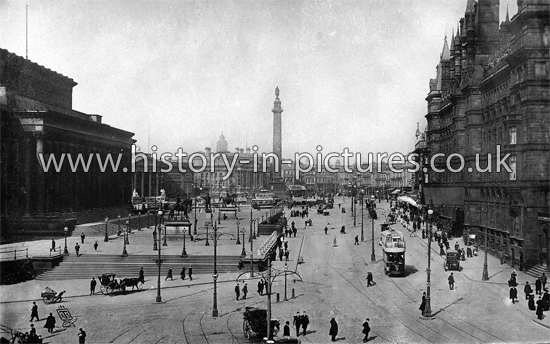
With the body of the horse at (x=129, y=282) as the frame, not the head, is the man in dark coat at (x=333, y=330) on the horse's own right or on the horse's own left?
on the horse's own right

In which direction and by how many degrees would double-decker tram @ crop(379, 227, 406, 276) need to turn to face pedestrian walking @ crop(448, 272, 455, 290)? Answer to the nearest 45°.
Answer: approximately 45° to its left

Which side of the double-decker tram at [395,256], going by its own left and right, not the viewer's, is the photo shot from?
front

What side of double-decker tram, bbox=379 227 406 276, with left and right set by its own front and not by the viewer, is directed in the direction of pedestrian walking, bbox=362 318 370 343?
front

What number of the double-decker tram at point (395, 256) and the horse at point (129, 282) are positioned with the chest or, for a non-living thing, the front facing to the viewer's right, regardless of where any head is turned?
1

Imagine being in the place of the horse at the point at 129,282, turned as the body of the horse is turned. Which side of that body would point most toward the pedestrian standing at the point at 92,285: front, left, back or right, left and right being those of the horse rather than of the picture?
back

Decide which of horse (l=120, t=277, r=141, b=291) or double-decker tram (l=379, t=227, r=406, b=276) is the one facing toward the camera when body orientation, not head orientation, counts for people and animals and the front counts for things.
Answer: the double-decker tram

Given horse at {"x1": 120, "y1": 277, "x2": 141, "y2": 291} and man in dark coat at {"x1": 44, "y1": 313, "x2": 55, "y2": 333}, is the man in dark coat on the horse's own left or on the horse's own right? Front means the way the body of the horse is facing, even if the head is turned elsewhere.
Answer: on the horse's own right

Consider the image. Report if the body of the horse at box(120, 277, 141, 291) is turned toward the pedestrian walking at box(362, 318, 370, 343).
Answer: no

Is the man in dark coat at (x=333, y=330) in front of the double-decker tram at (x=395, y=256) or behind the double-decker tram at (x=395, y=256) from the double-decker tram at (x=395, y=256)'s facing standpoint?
in front

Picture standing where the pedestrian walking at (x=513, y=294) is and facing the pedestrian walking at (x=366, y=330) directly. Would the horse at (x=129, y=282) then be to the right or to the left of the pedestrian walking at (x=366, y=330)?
right

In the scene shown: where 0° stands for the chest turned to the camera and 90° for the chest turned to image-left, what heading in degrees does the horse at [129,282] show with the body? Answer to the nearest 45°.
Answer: approximately 270°

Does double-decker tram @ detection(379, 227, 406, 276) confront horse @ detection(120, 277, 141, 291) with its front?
no
